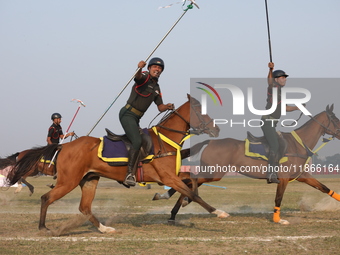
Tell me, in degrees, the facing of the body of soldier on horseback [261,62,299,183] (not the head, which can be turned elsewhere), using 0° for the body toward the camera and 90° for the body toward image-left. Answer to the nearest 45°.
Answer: approximately 270°

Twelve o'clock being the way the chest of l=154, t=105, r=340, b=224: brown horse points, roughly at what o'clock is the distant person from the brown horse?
The distant person is roughly at 7 o'clock from the brown horse.

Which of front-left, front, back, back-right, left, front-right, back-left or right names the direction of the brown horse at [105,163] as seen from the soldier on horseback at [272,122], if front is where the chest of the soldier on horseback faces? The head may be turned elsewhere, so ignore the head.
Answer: back-right

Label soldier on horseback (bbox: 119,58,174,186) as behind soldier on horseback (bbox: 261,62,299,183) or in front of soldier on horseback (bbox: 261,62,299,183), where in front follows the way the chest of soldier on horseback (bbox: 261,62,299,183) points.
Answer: behind

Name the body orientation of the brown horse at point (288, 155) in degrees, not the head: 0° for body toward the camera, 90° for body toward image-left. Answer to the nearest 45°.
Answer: approximately 270°

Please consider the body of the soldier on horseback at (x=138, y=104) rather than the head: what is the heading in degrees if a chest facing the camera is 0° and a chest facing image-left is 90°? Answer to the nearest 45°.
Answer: approximately 315°

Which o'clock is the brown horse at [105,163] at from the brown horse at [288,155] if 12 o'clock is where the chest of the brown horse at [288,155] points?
the brown horse at [105,163] is roughly at 5 o'clock from the brown horse at [288,155].

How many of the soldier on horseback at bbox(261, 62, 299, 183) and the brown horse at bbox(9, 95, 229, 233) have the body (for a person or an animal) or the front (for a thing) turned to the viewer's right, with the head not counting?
2

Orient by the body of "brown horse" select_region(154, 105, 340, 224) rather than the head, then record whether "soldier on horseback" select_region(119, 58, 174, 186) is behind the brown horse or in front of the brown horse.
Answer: behind

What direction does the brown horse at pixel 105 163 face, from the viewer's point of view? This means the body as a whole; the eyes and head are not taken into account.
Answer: to the viewer's right

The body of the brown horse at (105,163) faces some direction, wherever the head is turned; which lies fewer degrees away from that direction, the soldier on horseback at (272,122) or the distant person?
the soldier on horseback

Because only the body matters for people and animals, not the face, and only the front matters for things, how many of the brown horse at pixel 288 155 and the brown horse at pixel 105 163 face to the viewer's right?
2
